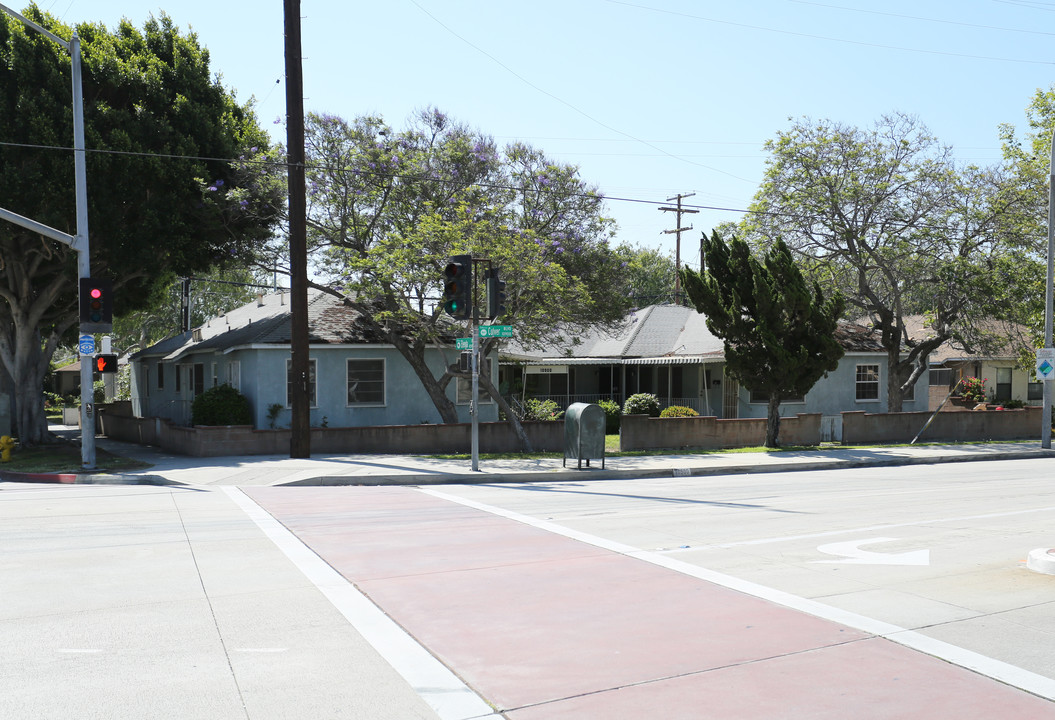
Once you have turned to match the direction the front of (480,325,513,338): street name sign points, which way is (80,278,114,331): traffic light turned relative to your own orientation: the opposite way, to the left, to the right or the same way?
the same way

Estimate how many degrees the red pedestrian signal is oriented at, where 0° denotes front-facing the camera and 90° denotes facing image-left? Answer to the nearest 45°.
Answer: approximately 0°

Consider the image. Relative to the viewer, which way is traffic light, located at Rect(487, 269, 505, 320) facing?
to the viewer's right

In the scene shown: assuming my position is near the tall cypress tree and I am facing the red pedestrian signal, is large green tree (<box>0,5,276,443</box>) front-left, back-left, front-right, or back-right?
front-right

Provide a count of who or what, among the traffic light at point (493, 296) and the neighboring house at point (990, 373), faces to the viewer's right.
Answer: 1

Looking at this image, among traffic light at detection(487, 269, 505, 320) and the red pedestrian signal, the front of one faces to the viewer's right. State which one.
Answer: the traffic light

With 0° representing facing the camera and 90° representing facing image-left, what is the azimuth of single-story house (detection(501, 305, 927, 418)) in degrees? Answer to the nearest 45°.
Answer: approximately 0°

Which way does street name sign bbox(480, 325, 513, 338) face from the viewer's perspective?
toward the camera

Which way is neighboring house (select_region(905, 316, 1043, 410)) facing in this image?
toward the camera

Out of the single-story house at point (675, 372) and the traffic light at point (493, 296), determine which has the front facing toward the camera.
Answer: the single-story house

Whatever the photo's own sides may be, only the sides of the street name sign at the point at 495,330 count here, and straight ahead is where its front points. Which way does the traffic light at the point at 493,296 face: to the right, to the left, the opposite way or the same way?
to the left

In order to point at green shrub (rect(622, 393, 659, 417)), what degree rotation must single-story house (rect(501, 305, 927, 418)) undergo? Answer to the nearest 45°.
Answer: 0° — it already faces it
